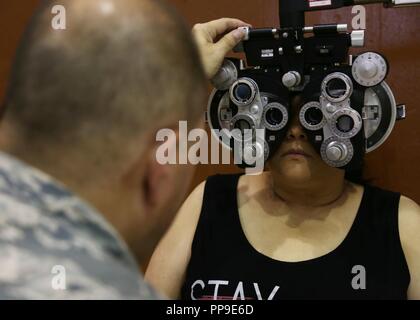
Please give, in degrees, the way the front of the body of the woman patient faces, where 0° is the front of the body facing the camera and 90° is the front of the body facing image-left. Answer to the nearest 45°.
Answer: approximately 0°

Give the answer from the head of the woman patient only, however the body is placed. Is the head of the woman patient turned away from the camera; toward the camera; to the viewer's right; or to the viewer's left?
toward the camera
